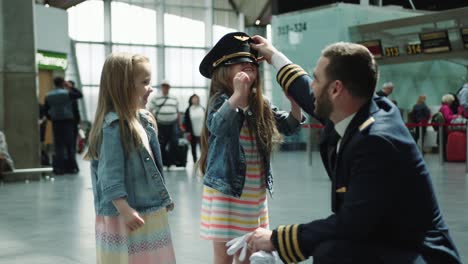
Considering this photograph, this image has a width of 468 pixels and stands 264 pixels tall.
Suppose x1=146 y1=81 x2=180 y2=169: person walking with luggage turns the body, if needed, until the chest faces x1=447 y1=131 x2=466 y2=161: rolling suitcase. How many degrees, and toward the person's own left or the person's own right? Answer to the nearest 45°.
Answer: approximately 90° to the person's own left

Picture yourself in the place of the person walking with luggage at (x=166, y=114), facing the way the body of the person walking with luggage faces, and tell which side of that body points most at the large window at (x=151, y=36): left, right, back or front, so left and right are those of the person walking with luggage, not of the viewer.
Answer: back

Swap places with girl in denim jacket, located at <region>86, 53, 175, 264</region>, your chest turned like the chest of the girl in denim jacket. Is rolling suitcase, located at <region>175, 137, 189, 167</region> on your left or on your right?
on your left

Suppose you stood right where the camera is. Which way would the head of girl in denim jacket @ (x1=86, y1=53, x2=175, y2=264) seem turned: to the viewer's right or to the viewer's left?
to the viewer's right

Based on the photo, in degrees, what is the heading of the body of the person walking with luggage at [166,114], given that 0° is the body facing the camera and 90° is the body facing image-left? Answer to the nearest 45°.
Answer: approximately 0°

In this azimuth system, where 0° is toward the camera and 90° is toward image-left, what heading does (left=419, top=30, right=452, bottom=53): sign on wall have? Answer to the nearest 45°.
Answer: approximately 45°

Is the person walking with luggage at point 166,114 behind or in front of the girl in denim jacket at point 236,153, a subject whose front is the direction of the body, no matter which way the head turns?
behind

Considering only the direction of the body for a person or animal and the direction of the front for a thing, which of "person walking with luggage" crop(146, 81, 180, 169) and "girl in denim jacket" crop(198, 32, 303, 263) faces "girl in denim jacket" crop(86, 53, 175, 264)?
the person walking with luggage
